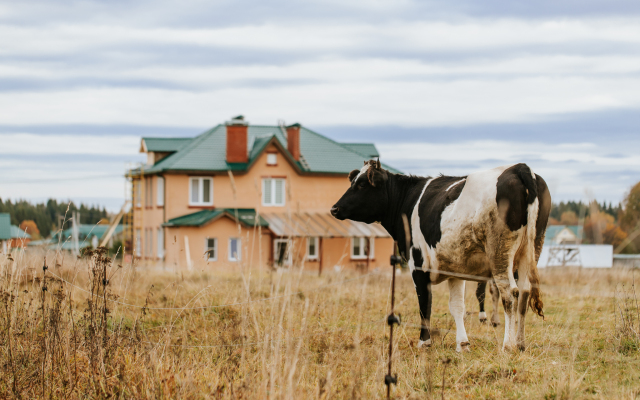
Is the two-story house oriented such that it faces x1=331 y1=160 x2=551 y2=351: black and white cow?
yes

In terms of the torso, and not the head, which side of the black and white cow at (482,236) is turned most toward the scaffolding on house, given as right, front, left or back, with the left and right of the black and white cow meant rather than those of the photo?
front

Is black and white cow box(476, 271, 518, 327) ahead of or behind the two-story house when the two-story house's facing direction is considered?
ahead

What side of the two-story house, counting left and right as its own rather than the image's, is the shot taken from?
front

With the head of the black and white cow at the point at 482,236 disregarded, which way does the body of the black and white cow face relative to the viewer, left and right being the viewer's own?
facing away from the viewer and to the left of the viewer

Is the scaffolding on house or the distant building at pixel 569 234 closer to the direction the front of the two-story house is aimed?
the distant building

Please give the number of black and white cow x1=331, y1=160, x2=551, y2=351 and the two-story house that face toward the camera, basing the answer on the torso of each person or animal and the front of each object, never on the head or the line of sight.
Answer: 1
